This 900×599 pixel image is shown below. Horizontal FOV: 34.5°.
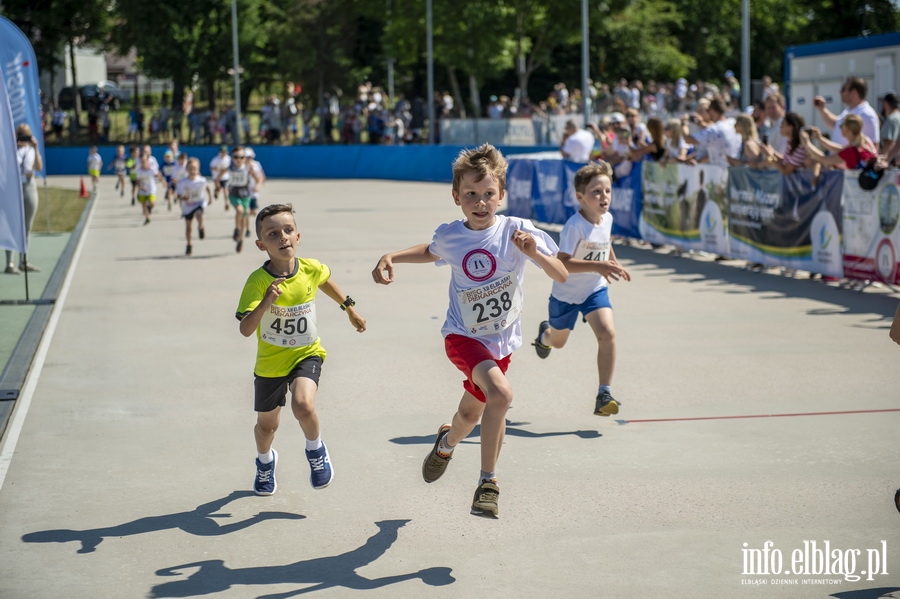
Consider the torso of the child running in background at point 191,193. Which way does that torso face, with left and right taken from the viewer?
facing the viewer

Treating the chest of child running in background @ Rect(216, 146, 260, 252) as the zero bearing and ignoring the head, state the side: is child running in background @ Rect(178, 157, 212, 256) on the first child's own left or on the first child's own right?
on the first child's own right

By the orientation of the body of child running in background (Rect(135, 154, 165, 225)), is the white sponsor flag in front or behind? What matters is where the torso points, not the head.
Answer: in front

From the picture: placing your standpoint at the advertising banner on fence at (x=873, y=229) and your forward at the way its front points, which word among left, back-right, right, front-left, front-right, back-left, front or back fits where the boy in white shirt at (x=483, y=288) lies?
front-left

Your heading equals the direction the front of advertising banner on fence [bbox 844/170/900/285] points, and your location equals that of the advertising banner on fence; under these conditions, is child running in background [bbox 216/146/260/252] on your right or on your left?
on your right

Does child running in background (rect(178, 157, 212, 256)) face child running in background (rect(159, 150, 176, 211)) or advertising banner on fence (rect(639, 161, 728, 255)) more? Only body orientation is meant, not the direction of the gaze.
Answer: the advertising banner on fence

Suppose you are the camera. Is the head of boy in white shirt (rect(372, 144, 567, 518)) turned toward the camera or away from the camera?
toward the camera

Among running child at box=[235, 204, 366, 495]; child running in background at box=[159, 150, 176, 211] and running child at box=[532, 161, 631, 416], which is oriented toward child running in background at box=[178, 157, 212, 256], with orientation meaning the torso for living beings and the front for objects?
child running in background at box=[159, 150, 176, 211]

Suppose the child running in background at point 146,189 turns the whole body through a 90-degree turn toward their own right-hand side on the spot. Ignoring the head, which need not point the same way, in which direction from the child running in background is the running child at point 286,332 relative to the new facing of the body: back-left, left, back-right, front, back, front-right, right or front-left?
left

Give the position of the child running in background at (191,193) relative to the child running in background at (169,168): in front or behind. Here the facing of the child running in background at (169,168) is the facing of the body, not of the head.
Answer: in front

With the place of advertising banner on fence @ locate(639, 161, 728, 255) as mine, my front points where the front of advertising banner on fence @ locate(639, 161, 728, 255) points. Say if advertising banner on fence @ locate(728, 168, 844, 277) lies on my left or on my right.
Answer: on my left

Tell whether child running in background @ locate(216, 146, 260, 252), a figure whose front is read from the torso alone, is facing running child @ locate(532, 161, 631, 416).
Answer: yes

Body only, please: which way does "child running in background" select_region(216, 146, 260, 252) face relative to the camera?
toward the camera

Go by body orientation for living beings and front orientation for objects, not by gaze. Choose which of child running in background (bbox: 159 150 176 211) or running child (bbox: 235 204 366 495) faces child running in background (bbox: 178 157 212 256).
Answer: child running in background (bbox: 159 150 176 211)

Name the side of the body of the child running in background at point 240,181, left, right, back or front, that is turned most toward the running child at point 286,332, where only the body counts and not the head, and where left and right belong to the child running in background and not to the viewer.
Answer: front

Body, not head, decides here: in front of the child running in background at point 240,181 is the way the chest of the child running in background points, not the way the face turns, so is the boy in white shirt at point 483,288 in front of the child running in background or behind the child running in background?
in front

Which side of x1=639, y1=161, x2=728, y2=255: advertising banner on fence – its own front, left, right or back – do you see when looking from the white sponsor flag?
front
